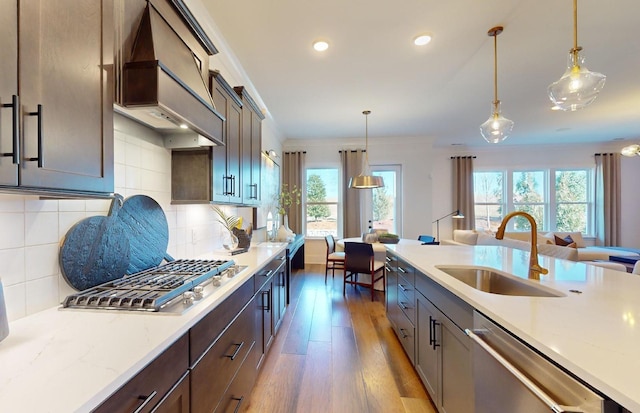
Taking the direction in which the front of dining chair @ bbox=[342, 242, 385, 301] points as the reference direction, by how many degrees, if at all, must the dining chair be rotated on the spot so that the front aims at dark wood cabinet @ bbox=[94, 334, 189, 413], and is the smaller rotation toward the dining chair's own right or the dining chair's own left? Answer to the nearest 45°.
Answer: approximately 135° to the dining chair's own right

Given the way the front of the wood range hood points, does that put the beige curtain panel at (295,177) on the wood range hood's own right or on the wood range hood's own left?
on the wood range hood's own left

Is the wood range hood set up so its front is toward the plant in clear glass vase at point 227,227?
no

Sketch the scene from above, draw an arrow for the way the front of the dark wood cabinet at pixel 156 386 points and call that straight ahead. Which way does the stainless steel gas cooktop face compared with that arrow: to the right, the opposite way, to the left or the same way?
the same way

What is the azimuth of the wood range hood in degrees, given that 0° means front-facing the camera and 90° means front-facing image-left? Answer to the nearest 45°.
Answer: approximately 315°

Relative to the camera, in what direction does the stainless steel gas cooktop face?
facing the viewer and to the right of the viewer

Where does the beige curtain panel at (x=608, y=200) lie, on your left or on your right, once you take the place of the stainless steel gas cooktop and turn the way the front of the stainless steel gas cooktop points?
on your left

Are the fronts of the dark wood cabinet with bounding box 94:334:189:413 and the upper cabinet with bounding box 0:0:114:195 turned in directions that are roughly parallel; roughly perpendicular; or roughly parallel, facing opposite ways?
roughly parallel

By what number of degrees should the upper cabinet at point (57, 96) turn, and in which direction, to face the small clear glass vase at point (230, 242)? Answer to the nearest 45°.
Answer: approximately 90° to its left

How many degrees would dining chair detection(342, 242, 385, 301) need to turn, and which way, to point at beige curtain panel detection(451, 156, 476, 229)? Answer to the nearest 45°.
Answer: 0° — it already faces it

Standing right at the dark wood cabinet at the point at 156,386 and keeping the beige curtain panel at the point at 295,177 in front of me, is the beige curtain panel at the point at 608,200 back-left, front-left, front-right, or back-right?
front-right

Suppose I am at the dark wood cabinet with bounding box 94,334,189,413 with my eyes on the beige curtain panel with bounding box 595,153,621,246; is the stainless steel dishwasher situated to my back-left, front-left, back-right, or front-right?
front-right

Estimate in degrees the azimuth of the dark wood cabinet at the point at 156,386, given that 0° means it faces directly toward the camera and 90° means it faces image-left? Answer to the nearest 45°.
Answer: approximately 315°

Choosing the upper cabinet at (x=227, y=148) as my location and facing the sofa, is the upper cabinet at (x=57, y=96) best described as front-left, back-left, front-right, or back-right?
back-right

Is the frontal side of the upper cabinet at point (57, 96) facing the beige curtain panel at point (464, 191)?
no

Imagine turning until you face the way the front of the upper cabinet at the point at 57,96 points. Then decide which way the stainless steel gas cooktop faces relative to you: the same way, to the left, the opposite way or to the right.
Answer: the same way

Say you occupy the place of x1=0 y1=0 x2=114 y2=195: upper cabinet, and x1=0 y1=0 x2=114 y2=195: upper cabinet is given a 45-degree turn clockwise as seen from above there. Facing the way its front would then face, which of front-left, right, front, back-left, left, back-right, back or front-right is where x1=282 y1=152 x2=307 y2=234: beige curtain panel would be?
back-left
